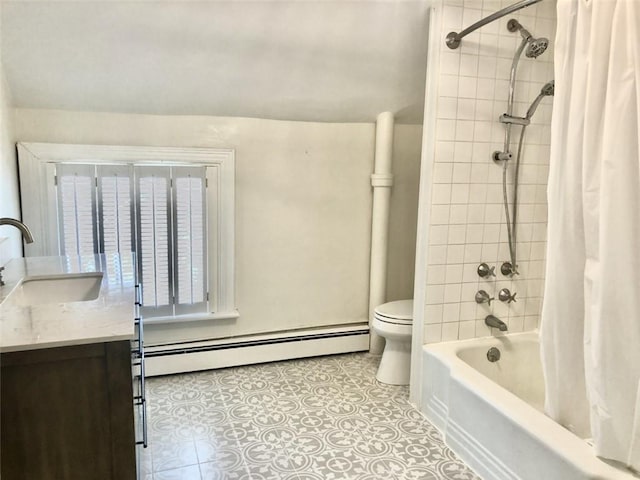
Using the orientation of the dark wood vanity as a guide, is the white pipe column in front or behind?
in front

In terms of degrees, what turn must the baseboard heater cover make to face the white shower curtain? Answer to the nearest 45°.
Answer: approximately 45° to its left

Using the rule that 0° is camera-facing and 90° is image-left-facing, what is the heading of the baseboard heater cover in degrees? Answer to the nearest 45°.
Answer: approximately 0°

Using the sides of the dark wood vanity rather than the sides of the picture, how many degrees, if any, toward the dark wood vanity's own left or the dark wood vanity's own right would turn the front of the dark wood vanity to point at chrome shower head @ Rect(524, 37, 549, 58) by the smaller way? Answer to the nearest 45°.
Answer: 0° — it already faces it

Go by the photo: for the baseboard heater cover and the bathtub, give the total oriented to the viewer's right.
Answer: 0

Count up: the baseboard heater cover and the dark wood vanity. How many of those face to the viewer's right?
1

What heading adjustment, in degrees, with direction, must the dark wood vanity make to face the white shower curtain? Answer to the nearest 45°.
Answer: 0° — it already faces it

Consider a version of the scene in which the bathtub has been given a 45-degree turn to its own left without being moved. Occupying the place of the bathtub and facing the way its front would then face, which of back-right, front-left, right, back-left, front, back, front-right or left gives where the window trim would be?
right

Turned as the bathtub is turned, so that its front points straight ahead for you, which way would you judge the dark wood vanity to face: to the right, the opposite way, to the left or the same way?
the opposite way

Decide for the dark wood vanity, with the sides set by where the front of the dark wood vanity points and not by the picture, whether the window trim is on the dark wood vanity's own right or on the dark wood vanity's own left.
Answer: on the dark wood vanity's own left

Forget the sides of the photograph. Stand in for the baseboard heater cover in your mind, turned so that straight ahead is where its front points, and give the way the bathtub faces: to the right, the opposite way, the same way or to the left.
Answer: to the right

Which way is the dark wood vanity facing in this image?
to the viewer's right

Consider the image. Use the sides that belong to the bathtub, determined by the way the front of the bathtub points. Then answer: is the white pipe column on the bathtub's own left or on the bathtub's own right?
on the bathtub's own right
